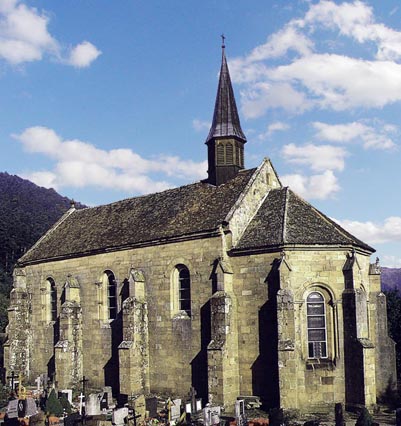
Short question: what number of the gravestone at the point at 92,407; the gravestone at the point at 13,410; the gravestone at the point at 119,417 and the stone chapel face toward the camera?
3

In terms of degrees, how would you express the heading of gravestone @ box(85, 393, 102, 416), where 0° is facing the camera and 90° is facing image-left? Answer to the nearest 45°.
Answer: approximately 0°

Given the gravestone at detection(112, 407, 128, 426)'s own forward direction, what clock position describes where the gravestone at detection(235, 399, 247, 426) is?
the gravestone at detection(235, 399, 247, 426) is roughly at 9 o'clock from the gravestone at detection(112, 407, 128, 426).

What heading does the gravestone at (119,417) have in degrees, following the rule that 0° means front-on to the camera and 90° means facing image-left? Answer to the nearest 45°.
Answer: approximately 0°

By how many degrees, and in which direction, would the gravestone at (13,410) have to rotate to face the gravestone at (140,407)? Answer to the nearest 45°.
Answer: approximately 45° to its left

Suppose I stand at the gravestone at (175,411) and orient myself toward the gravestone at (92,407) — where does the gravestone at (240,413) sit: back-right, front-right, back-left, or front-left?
back-left

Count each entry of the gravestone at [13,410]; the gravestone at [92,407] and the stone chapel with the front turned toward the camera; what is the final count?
2

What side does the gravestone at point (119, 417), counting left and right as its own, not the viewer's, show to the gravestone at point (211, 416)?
left
